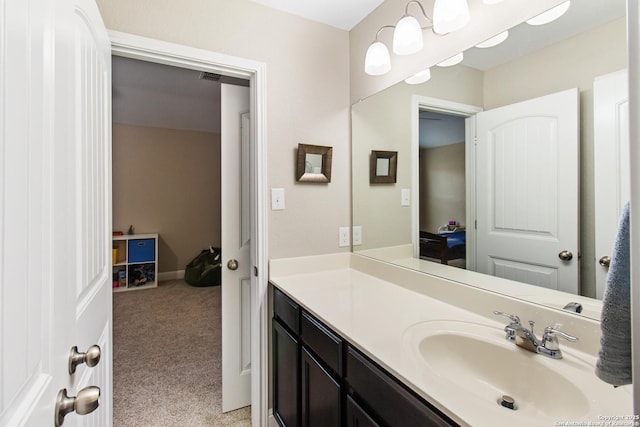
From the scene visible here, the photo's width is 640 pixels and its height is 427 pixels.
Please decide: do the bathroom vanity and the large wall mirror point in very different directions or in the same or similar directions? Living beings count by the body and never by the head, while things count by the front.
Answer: same or similar directions

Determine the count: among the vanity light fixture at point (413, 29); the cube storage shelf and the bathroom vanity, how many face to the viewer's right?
0

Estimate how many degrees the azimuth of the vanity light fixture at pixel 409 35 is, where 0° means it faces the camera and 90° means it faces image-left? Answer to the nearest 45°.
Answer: approximately 45°

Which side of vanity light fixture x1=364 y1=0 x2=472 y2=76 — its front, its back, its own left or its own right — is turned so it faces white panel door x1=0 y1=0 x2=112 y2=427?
front

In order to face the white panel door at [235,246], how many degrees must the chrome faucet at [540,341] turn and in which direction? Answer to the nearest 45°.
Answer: approximately 45° to its right

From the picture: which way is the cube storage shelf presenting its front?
toward the camera

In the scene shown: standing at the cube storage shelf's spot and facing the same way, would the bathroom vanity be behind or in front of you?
in front

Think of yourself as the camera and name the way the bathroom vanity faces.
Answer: facing the viewer and to the left of the viewer

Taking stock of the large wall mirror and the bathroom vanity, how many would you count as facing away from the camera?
0

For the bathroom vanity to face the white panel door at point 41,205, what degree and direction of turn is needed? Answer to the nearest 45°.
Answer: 0° — it already faces it

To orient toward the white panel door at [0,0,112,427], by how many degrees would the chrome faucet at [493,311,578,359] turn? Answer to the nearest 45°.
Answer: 0° — it already faces it

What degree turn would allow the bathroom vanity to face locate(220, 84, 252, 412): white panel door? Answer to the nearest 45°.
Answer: approximately 90° to its right

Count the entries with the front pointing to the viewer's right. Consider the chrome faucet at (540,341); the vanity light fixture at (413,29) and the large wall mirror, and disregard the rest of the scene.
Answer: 0

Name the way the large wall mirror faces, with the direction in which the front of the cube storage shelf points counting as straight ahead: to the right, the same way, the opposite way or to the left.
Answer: to the right

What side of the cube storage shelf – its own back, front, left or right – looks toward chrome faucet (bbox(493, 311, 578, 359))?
front

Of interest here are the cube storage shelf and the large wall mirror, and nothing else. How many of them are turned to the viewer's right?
0
